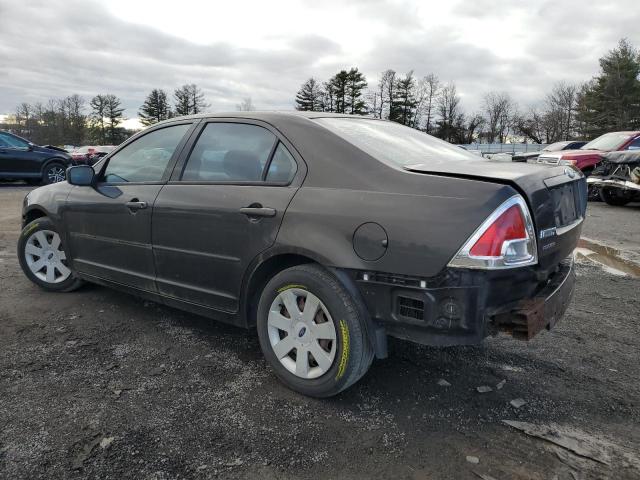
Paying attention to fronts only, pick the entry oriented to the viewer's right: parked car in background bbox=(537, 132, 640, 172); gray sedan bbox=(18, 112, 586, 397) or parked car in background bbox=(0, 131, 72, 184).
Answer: parked car in background bbox=(0, 131, 72, 184)

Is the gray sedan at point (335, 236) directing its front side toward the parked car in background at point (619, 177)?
no

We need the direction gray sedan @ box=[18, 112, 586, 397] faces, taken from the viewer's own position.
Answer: facing away from the viewer and to the left of the viewer

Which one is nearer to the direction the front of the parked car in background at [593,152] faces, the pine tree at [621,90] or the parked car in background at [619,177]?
the parked car in background

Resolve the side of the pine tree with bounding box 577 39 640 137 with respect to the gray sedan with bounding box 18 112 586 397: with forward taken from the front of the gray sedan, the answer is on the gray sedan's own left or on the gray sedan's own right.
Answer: on the gray sedan's own right

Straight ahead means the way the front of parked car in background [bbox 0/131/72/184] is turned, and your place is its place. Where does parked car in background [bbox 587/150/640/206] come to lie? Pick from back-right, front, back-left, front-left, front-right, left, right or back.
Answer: front-right

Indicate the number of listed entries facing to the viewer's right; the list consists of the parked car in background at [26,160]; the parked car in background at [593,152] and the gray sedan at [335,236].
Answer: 1

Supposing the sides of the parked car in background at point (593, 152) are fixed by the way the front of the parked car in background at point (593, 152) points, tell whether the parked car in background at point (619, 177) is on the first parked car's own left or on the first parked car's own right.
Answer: on the first parked car's own left

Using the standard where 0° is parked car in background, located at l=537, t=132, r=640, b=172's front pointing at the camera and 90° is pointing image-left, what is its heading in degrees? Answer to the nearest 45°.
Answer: approximately 45°

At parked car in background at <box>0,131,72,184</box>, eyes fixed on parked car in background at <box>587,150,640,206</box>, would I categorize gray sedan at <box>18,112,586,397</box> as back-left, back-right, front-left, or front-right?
front-right

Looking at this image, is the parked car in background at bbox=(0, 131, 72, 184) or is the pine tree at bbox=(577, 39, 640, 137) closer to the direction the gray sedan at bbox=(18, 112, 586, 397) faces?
the parked car in background

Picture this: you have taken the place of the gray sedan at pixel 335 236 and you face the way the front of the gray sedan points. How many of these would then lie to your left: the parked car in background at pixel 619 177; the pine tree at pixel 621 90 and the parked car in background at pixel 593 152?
0

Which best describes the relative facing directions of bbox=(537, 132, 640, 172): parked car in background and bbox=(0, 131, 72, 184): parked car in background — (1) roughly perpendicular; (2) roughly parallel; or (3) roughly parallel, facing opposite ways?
roughly parallel, facing opposite ways

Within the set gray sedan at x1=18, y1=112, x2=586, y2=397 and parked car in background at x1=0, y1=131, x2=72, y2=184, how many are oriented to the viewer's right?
1

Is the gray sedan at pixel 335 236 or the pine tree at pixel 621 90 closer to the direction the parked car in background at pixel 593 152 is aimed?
the gray sedan
